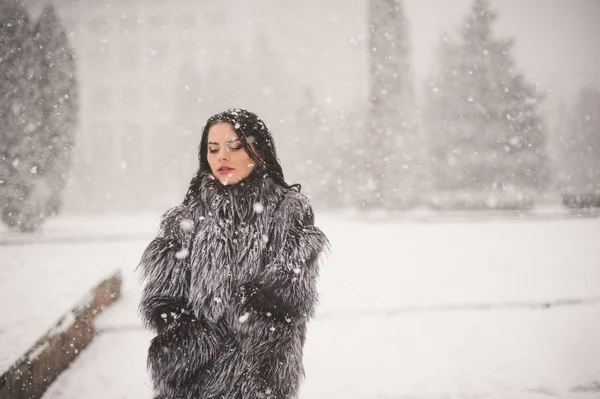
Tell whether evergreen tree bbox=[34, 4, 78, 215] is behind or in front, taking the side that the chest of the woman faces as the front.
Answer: behind

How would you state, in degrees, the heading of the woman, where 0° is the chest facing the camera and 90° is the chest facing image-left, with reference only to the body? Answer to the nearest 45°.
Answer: approximately 0°

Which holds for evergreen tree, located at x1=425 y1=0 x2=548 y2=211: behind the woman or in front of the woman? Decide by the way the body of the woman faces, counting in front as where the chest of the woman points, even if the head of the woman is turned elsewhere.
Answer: behind

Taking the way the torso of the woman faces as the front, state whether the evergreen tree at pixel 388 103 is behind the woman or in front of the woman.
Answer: behind

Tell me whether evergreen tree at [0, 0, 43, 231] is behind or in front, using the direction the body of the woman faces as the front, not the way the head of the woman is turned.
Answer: behind

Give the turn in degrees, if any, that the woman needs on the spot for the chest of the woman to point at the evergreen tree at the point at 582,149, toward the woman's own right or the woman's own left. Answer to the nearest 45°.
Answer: approximately 135° to the woman's own left
